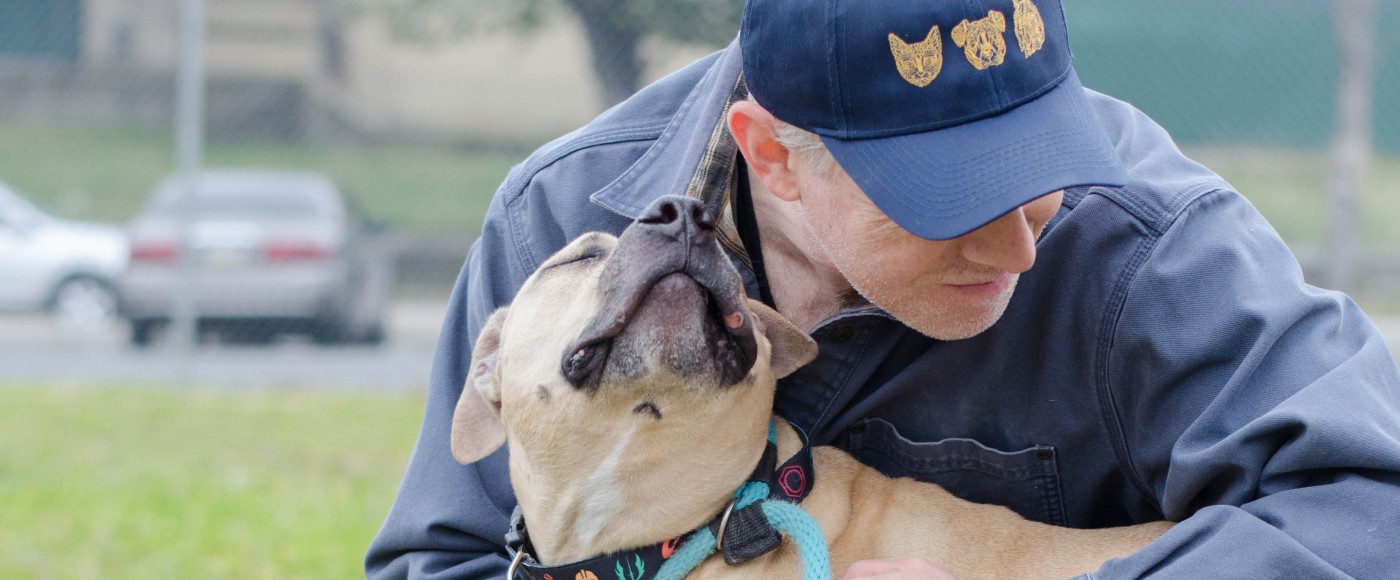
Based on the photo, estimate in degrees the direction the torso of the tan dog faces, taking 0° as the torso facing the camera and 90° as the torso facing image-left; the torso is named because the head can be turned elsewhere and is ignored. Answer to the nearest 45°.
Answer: approximately 45°

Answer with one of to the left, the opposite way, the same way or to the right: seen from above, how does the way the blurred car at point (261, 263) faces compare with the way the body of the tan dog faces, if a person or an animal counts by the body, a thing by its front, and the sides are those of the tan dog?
to the right

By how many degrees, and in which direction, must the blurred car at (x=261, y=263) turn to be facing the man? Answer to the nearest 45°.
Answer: approximately 180°

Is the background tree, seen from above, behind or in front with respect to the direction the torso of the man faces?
behind

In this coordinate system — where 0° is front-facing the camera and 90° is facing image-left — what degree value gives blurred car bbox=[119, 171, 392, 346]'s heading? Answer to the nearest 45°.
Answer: approximately 180°

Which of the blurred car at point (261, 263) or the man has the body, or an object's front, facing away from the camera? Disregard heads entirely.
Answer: the blurred car

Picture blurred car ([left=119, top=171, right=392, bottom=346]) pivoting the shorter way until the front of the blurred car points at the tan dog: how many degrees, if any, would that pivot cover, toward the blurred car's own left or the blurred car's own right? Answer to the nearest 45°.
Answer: approximately 180°

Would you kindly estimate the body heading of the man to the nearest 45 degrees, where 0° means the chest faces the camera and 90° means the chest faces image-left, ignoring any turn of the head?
approximately 0°
